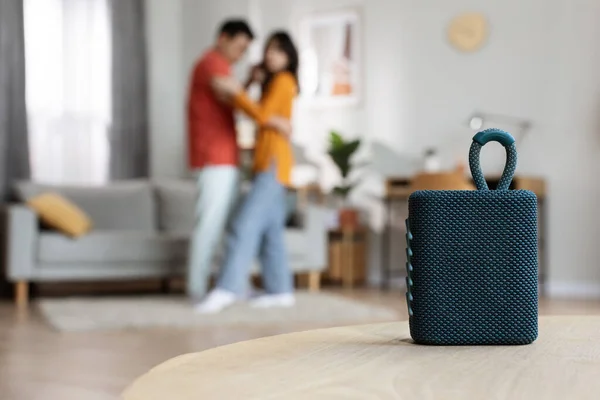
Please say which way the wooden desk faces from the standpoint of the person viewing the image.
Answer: facing the viewer

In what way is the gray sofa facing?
toward the camera

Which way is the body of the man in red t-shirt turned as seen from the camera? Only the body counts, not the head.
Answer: to the viewer's right

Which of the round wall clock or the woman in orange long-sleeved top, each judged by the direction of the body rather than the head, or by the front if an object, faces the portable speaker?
the round wall clock

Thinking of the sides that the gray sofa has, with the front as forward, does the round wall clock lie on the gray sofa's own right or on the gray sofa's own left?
on the gray sofa's own left

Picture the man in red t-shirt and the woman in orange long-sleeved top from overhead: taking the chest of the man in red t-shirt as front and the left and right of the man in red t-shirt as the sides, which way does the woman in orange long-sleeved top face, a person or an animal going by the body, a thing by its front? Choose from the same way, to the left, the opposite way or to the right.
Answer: the opposite way

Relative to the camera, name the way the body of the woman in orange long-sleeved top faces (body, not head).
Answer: to the viewer's left

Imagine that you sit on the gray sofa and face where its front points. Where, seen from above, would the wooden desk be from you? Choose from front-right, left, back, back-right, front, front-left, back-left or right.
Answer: left

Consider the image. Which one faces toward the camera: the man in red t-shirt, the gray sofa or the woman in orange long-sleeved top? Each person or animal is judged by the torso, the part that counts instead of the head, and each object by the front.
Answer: the gray sofa

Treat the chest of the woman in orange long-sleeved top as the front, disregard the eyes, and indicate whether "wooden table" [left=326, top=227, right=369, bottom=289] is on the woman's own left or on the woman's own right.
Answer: on the woman's own right

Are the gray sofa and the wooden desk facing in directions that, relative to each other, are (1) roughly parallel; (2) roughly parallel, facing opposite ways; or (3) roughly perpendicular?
roughly parallel

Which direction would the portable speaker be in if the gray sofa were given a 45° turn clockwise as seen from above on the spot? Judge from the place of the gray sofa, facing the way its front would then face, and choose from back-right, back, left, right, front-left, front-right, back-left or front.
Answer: front-left

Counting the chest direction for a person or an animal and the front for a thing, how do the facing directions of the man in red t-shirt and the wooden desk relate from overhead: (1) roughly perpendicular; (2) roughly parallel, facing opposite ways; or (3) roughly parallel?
roughly perpendicular

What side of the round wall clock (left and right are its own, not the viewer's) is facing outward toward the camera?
front

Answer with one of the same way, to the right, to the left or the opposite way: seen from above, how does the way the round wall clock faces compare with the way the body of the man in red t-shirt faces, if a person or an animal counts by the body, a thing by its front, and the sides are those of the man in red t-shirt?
to the right

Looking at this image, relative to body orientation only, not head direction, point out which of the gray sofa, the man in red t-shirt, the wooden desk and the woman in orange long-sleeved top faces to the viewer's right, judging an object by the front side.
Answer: the man in red t-shirt
